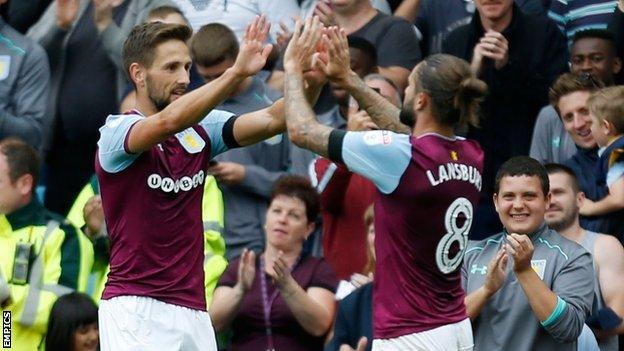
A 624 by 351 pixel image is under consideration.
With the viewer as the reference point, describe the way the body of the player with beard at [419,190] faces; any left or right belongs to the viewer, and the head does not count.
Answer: facing away from the viewer and to the left of the viewer

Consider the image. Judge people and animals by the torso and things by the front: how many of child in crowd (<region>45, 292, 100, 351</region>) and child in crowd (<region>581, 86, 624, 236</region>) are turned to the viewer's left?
1

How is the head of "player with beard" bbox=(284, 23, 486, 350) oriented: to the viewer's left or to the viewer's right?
to the viewer's left

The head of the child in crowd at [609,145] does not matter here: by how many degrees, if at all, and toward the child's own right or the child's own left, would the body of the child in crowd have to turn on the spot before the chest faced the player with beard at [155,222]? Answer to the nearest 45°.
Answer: approximately 45° to the child's own left

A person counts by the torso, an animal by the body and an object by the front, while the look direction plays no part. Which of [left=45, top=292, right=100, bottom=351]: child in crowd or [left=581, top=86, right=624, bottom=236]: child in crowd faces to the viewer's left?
[left=581, top=86, right=624, bottom=236]: child in crowd

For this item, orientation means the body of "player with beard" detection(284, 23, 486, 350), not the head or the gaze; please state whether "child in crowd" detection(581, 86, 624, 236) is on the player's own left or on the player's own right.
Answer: on the player's own right

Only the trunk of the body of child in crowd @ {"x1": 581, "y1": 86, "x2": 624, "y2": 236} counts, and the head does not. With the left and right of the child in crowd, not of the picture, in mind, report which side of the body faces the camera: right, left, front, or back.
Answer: left

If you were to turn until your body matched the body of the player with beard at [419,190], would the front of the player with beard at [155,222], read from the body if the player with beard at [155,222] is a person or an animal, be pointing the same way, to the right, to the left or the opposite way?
the opposite way

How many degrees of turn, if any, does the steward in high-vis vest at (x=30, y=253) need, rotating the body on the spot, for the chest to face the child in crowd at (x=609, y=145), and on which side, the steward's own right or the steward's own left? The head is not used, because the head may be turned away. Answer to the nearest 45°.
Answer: approximately 135° to the steward's own left
